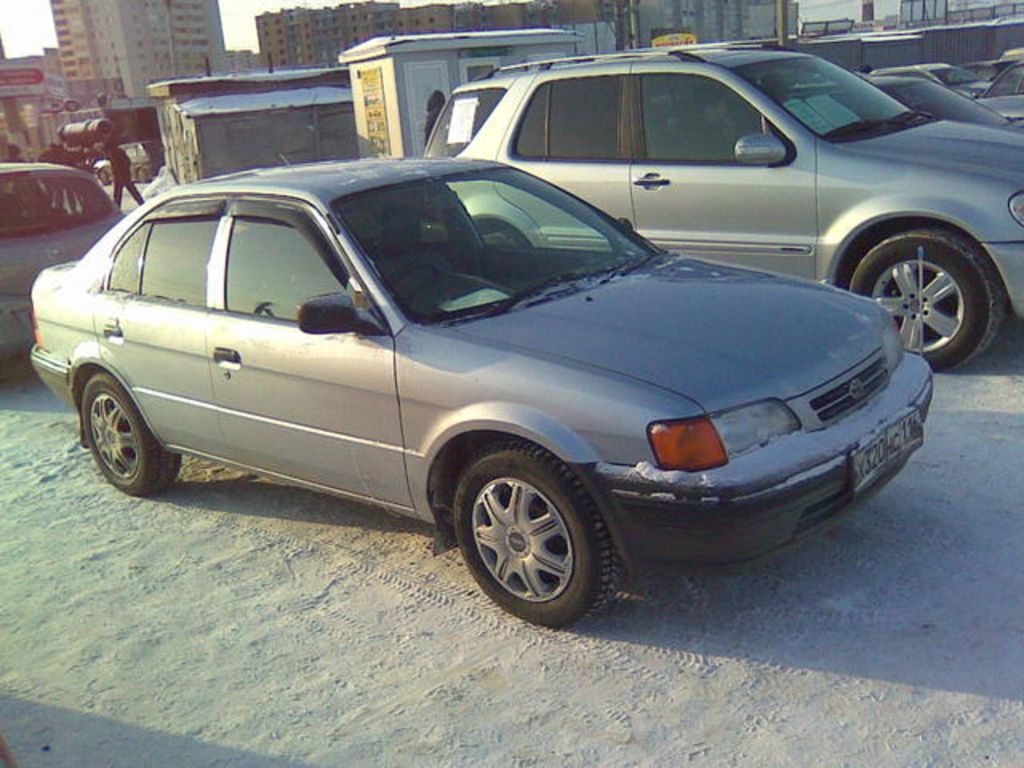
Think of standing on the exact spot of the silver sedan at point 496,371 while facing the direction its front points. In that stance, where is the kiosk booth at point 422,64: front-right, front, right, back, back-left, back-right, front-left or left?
back-left

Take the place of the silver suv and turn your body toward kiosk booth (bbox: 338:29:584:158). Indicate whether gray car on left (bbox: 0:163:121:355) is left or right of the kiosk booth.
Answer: left

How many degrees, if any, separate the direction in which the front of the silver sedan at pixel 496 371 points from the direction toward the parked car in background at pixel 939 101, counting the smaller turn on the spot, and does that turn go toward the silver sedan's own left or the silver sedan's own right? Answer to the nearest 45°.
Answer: approximately 90° to the silver sedan's own left

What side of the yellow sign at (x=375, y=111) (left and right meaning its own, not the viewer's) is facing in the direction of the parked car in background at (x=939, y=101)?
left

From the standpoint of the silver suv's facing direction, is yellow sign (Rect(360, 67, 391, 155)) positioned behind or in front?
behind

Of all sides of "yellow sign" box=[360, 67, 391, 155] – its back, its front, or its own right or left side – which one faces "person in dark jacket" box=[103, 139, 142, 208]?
right

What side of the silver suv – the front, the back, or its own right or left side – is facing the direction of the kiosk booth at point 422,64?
back

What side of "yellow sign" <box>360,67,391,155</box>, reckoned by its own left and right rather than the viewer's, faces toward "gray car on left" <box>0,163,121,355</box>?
front
